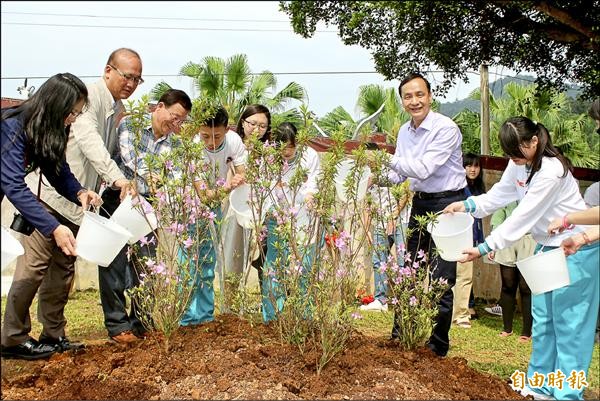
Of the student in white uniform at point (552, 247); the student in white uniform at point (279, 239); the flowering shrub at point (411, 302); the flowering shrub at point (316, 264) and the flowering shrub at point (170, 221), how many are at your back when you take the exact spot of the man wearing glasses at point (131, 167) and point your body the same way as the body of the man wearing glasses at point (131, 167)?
0

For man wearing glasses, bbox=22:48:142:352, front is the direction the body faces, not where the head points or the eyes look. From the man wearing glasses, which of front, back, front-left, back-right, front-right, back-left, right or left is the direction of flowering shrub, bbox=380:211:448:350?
front

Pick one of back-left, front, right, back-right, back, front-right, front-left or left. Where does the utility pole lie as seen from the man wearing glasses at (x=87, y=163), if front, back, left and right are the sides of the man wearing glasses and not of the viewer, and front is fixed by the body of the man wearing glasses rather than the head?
left

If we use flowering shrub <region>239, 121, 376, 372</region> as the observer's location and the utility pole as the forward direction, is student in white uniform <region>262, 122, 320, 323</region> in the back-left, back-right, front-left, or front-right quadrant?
front-left

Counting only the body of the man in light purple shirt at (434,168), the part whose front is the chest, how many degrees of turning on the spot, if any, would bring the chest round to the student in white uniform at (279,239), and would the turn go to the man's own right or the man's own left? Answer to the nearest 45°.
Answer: approximately 45° to the man's own right

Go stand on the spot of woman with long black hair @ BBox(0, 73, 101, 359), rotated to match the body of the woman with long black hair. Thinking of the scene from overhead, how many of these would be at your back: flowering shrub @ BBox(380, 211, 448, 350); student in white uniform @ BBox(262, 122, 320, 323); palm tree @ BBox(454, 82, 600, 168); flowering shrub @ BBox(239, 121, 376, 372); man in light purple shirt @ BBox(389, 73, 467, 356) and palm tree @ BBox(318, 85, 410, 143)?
0

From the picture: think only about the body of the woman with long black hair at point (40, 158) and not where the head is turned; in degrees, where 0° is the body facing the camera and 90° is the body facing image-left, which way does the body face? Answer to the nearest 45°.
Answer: approximately 270°

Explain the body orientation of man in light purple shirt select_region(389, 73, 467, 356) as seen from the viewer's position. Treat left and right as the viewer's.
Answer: facing the viewer and to the left of the viewer

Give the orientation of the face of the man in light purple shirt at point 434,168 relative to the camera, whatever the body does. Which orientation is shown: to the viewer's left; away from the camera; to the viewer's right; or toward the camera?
toward the camera

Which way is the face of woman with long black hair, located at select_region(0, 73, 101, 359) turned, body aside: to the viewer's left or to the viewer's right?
to the viewer's right

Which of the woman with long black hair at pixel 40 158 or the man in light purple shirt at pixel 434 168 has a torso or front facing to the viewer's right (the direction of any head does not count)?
the woman with long black hair

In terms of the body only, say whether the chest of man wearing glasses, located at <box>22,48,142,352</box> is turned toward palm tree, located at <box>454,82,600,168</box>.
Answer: no

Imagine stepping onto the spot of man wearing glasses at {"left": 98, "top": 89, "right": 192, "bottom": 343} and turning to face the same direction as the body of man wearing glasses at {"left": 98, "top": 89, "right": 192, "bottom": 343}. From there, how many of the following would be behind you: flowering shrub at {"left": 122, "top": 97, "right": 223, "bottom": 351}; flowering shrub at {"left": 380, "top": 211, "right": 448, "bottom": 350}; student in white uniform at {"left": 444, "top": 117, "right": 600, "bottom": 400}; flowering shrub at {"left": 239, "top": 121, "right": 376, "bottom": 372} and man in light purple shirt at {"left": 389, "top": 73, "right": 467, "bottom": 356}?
0

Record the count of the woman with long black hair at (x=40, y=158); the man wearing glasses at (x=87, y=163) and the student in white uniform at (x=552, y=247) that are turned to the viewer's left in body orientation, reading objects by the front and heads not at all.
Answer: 1

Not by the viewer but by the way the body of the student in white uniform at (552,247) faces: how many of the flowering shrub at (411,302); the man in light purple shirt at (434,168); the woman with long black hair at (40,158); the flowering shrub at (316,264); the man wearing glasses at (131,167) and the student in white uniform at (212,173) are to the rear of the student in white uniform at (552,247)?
0
